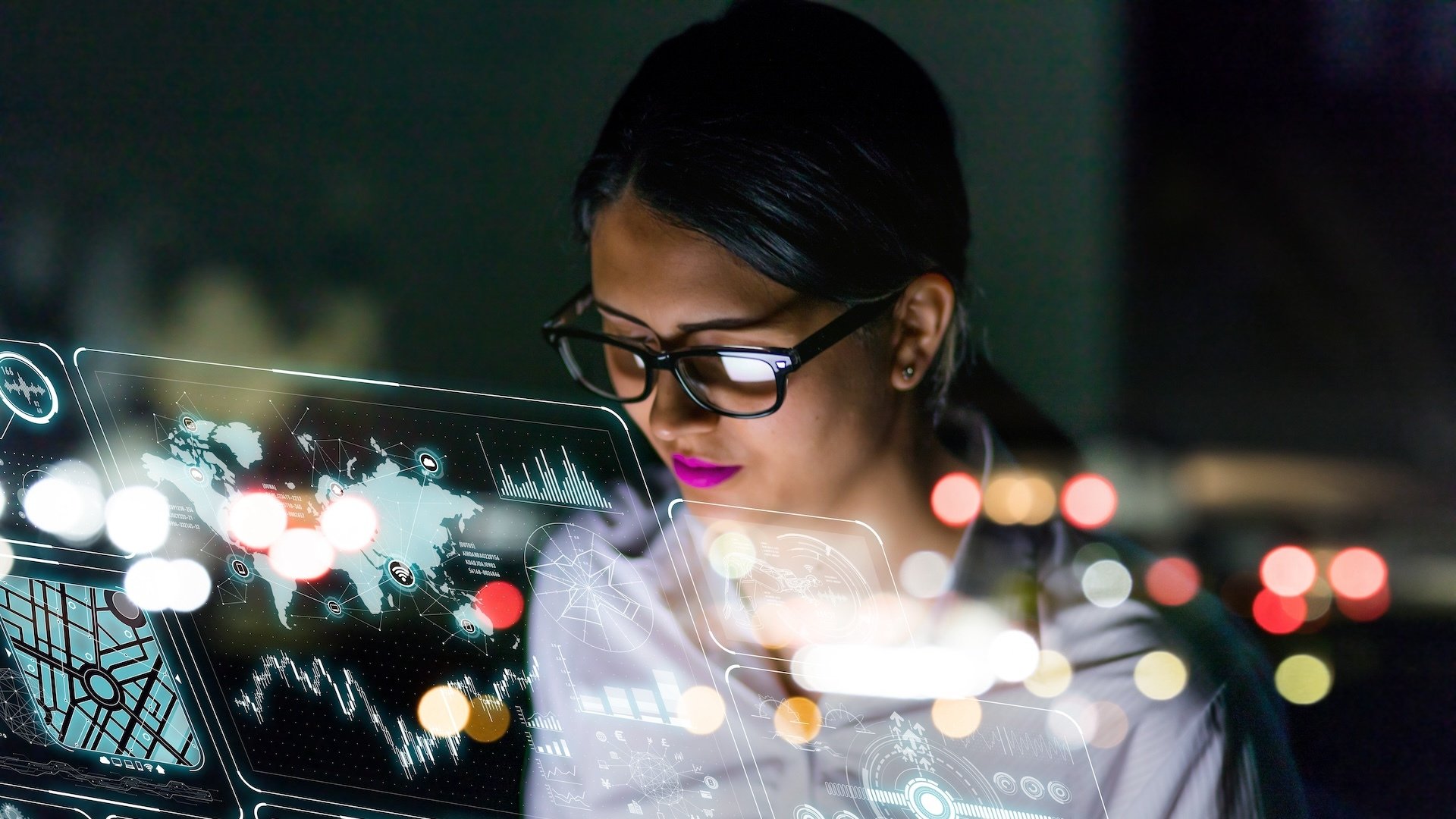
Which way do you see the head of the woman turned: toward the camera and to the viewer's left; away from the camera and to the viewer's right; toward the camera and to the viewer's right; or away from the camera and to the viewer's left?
toward the camera and to the viewer's left

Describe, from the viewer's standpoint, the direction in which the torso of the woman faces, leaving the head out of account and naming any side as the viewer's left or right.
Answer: facing the viewer and to the left of the viewer
